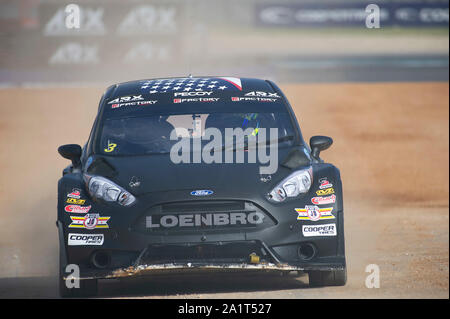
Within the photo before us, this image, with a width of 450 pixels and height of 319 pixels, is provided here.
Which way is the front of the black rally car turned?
toward the camera
